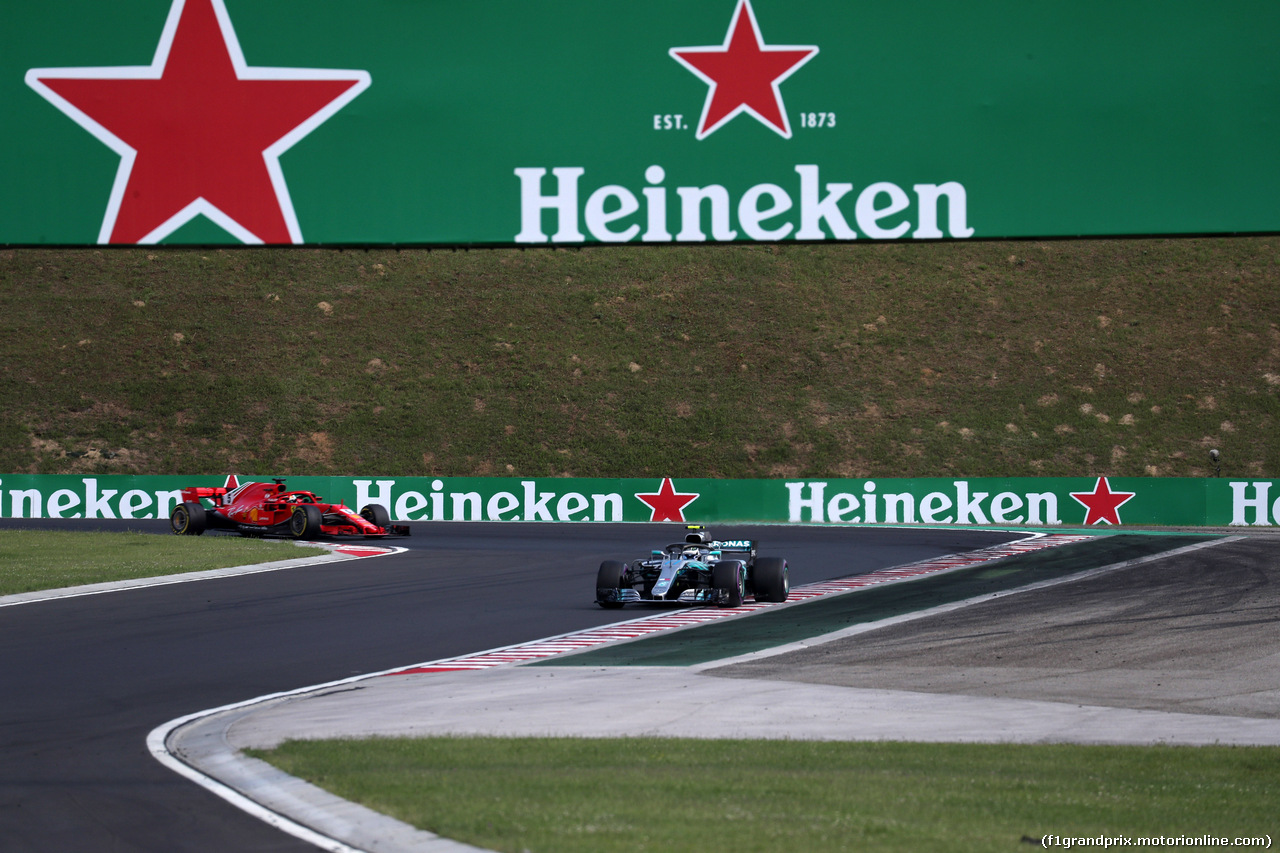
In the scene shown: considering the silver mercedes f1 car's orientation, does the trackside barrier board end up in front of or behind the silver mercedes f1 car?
behind

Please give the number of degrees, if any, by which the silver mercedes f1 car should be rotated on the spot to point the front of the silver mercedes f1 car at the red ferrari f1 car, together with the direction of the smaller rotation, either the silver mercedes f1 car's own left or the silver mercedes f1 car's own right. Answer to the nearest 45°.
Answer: approximately 135° to the silver mercedes f1 car's own right

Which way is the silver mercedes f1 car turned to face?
toward the camera

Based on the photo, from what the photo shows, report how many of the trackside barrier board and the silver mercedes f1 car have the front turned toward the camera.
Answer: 2

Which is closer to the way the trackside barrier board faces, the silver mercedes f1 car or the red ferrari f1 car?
the silver mercedes f1 car

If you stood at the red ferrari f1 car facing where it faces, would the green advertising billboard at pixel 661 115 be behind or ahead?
ahead

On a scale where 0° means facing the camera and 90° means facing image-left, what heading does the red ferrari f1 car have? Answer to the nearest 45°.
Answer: approximately 315°

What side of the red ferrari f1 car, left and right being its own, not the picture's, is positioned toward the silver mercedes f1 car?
front

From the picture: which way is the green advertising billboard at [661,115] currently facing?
toward the camera
